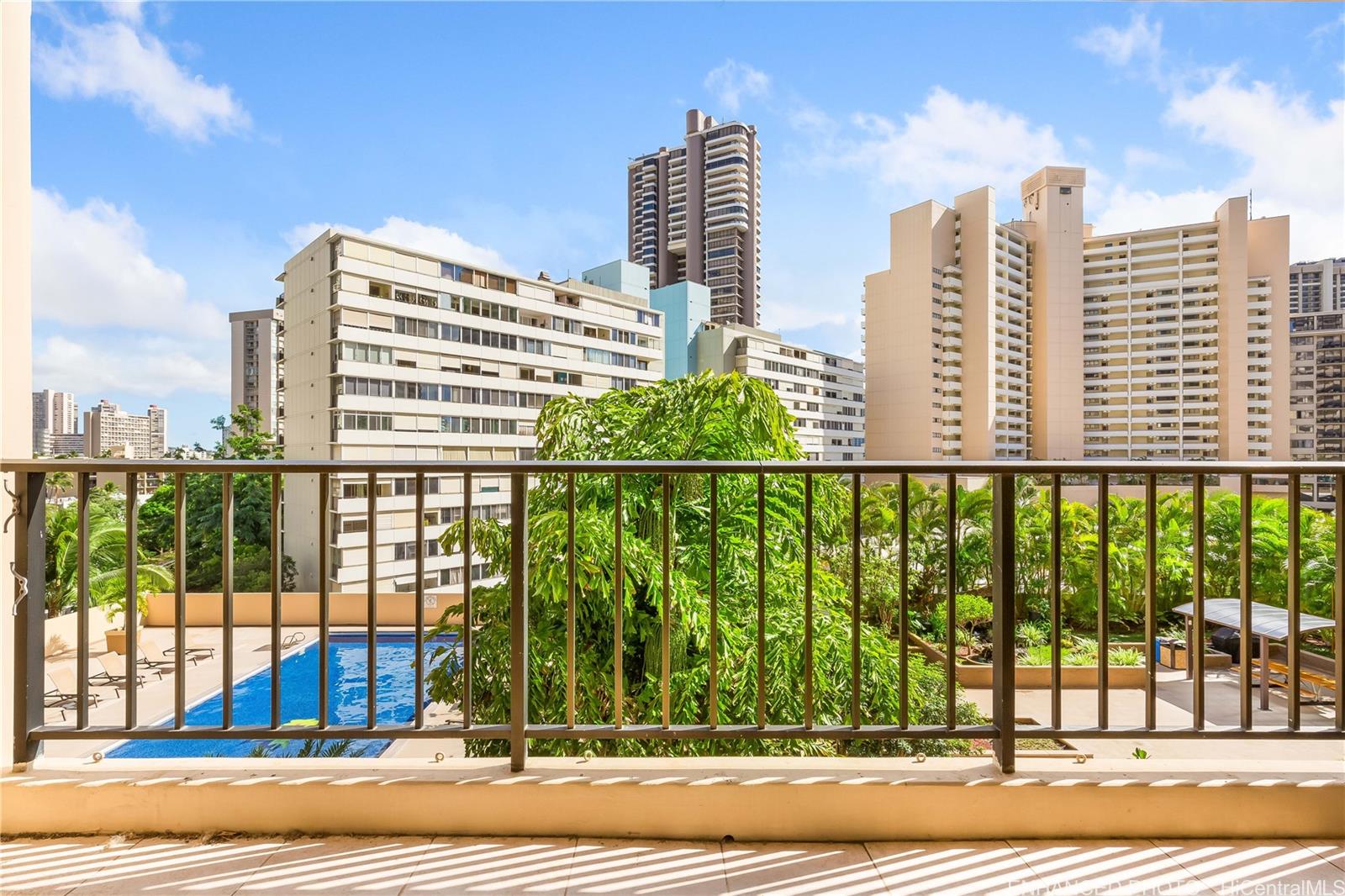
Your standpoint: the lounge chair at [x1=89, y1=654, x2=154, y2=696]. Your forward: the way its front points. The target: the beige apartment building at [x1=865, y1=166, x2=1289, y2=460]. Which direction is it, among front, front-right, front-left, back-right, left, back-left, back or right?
front

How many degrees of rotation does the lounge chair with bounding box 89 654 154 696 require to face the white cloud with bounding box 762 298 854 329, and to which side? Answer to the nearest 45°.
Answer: approximately 45° to its left

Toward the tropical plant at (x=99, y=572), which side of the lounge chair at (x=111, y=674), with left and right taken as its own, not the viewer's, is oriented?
left

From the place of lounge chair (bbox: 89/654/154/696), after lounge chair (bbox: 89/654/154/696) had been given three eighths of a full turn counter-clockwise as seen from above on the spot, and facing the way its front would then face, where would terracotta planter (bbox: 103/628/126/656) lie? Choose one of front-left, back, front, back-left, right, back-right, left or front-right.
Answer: front-right

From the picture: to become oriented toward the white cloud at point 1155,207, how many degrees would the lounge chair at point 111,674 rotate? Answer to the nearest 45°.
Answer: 0° — it already faces it

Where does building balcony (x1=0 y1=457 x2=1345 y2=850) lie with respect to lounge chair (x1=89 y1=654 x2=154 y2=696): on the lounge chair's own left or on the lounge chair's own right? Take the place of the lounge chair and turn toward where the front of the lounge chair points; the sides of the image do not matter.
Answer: on the lounge chair's own right

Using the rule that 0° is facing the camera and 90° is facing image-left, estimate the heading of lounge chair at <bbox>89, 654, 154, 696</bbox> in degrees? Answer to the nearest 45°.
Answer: approximately 270°

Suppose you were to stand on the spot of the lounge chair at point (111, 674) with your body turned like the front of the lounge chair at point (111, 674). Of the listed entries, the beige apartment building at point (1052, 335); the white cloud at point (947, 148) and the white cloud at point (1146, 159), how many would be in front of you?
3

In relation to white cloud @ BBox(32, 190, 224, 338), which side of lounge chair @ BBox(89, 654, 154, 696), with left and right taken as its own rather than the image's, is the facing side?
left

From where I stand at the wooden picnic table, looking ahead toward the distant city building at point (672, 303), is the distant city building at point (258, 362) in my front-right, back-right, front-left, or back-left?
front-left

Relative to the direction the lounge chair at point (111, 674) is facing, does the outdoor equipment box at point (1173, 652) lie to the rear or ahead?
ahead
